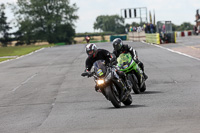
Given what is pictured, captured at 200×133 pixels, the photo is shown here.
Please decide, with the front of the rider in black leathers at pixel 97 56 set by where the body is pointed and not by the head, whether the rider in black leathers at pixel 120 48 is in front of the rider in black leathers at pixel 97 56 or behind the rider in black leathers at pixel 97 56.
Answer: behind

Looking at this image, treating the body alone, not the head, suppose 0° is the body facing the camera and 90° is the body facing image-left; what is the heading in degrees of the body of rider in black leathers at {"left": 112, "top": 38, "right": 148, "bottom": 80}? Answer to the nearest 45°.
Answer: approximately 45°

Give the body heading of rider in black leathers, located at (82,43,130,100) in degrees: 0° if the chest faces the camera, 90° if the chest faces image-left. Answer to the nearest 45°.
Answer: approximately 45°
